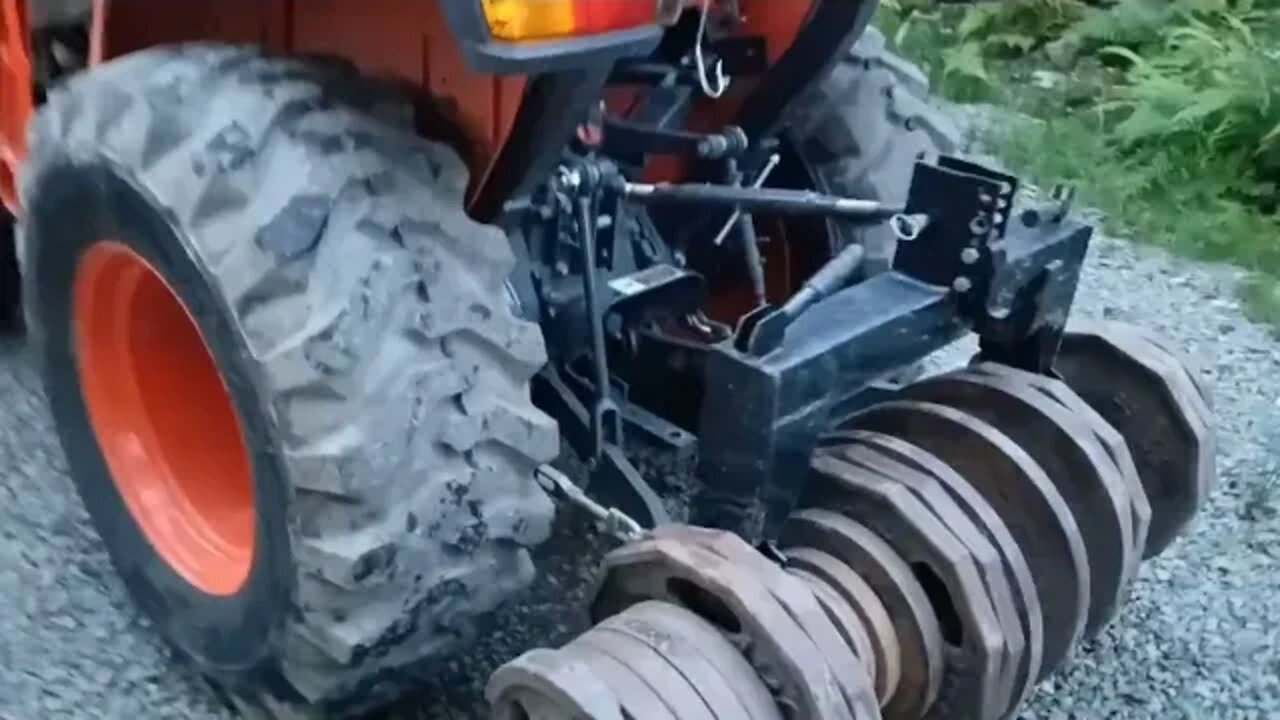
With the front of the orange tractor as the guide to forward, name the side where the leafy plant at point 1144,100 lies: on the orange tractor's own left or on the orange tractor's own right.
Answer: on the orange tractor's own right
